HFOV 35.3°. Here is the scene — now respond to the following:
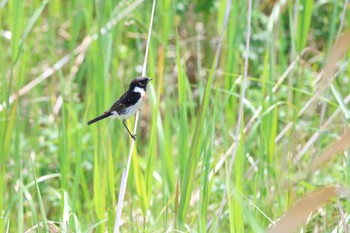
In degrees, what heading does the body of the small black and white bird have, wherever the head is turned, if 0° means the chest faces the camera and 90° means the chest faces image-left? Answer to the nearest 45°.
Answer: approximately 270°
